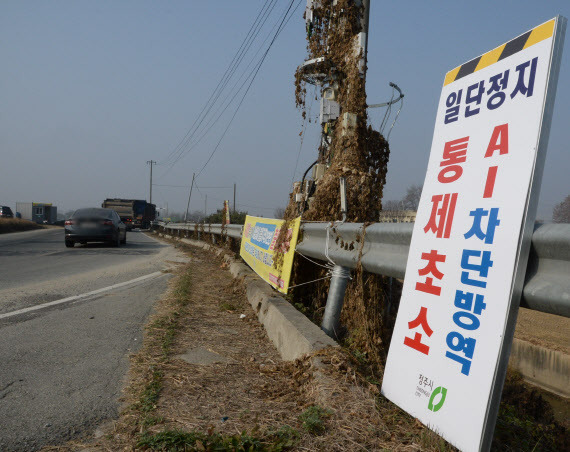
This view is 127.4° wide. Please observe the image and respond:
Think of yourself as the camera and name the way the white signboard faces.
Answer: facing the viewer and to the left of the viewer

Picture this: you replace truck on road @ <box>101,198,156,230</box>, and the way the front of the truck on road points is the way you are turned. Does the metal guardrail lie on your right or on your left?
on your right

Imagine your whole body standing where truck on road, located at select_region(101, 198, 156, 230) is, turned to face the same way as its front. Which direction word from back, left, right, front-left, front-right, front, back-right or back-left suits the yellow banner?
back-right

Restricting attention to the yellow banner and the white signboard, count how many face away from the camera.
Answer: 0

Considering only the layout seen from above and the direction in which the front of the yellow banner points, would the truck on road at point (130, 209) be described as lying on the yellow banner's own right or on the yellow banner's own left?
on the yellow banner's own right

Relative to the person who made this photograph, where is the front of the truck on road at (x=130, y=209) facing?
facing away from the viewer and to the right of the viewer
